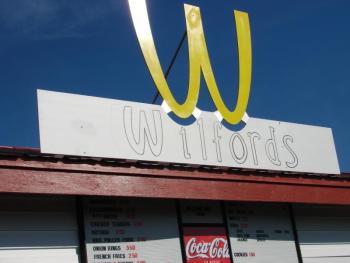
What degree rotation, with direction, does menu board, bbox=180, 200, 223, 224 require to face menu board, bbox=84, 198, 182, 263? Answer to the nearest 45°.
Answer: approximately 45° to its right

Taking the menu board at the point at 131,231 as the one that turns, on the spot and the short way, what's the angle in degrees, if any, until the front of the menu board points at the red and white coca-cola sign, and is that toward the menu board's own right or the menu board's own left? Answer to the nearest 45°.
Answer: approximately 135° to the menu board's own left

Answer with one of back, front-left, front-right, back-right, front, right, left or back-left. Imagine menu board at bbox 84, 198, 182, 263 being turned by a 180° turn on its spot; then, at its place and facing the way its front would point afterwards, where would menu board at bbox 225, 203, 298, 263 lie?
front-right

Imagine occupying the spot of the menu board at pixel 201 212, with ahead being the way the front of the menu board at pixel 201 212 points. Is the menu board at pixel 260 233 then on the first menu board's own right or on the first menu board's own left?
on the first menu board's own left

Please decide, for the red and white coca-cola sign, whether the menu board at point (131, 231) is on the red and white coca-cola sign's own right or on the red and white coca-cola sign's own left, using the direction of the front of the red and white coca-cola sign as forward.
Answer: on the red and white coca-cola sign's own right

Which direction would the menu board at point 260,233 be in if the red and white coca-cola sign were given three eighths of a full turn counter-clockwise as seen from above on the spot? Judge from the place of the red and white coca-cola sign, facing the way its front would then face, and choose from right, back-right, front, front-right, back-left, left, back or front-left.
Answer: front

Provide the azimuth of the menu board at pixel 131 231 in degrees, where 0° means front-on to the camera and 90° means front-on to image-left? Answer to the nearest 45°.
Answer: approximately 0°
